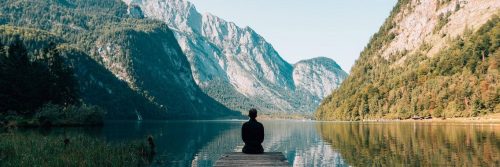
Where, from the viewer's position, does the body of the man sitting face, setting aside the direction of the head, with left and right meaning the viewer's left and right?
facing away from the viewer
